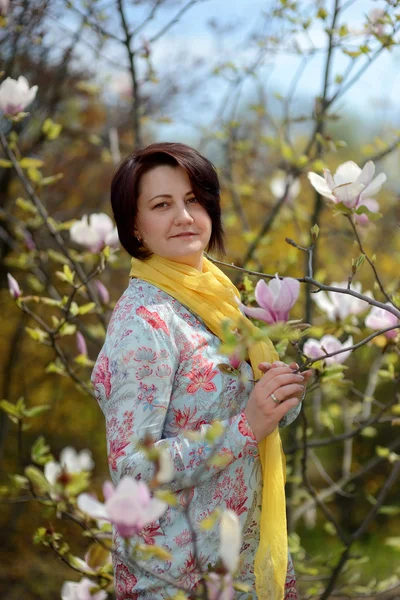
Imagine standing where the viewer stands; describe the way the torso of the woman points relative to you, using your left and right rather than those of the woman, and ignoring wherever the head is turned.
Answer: facing the viewer and to the right of the viewer
